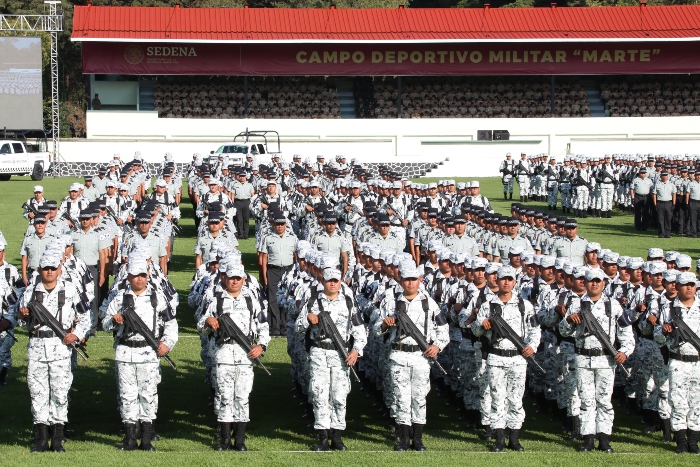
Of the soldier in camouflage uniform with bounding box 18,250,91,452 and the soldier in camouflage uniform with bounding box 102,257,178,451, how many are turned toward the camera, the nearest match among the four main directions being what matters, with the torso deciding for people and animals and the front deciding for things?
2

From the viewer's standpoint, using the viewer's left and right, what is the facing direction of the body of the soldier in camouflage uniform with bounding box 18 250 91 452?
facing the viewer

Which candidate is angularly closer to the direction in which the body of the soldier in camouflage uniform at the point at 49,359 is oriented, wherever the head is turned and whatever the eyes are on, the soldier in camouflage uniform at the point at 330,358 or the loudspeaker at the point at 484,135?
the soldier in camouflage uniform

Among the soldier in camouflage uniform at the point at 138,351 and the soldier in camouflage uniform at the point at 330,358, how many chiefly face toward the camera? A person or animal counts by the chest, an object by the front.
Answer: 2

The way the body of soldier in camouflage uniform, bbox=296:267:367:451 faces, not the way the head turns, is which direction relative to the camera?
toward the camera

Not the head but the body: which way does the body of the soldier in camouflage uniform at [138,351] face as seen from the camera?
toward the camera

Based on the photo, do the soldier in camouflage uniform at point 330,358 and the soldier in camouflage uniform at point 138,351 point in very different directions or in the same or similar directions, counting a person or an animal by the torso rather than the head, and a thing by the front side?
same or similar directions

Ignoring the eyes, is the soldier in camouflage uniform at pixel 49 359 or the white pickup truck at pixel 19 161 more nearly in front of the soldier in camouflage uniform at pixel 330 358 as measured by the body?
the soldier in camouflage uniform

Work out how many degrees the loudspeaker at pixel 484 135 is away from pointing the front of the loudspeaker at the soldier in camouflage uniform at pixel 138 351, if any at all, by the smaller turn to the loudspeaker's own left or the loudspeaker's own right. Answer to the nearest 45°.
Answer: approximately 45° to the loudspeaker's own left

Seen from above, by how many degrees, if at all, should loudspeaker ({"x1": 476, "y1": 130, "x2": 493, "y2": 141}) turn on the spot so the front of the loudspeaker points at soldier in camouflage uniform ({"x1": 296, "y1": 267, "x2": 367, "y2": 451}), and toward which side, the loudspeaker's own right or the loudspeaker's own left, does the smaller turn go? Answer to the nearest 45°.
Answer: approximately 45° to the loudspeaker's own left

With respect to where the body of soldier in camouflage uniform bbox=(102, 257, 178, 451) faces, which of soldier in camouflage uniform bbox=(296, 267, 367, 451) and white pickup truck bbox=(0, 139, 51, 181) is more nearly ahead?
the soldier in camouflage uniform

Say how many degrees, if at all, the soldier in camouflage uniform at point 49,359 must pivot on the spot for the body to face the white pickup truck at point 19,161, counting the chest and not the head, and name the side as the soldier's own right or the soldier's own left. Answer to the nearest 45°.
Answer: approximately 180°

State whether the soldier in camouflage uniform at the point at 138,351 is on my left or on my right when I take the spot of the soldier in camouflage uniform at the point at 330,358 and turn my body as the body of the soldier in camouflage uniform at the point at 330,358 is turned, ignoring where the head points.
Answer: on my right
